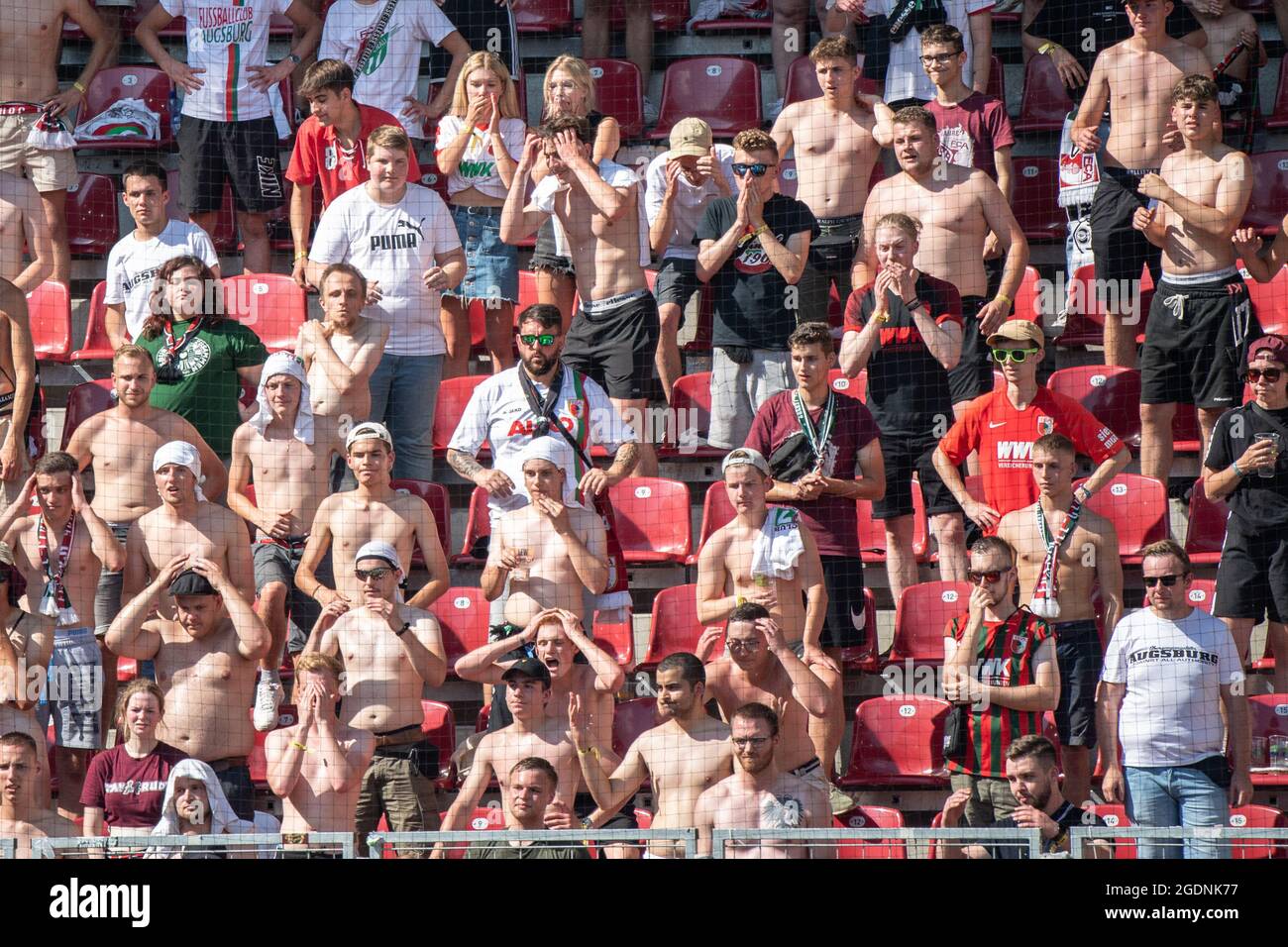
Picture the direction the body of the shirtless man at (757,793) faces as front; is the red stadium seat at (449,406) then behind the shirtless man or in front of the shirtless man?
behind

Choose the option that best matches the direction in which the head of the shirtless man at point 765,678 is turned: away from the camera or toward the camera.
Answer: toward the camera

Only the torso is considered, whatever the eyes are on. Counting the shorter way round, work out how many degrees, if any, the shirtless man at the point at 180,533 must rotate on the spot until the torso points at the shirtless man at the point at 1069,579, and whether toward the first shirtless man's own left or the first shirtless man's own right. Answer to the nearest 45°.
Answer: approximately 90° to the first shirtless man's own left

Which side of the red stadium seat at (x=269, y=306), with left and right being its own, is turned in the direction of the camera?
front

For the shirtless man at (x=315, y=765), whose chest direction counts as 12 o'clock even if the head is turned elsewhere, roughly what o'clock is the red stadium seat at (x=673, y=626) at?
The red stadium seat is roughly at 8 o'clock from the shirtless man.

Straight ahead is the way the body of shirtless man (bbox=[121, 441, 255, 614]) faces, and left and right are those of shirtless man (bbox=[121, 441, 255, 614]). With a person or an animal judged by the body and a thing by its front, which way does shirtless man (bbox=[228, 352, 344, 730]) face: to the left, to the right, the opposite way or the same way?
the same way

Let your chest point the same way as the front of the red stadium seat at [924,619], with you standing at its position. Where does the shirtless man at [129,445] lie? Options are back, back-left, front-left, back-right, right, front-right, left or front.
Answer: right

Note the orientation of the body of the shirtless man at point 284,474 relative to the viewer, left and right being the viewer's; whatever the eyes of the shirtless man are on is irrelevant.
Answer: facing the viewer

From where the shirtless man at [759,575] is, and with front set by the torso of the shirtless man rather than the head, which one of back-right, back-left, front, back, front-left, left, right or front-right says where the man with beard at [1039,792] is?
front-left

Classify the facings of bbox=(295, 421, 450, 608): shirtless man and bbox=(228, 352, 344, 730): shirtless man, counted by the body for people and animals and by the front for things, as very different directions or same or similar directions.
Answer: same or similar directions

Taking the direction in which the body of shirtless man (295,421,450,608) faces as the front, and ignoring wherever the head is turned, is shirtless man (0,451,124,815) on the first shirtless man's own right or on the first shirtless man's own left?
on the first shirtless man's own right

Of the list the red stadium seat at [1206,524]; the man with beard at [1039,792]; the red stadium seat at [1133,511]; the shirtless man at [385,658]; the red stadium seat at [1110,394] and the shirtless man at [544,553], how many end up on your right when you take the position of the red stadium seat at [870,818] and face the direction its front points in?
2

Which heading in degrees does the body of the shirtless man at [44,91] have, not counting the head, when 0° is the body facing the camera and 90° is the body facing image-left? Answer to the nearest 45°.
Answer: approximately 0°

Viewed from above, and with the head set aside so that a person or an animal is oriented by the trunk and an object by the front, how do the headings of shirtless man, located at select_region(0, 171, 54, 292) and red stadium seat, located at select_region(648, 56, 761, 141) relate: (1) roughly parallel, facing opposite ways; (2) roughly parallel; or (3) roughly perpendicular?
roughly parallel

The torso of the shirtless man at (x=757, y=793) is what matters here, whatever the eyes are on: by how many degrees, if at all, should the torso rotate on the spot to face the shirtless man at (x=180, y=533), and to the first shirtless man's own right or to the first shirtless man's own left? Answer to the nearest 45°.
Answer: approximately 135° to the first shirtless man's own right

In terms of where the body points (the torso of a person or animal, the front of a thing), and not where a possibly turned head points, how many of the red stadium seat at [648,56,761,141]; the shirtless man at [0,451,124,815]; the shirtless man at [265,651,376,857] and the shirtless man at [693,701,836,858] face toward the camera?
4

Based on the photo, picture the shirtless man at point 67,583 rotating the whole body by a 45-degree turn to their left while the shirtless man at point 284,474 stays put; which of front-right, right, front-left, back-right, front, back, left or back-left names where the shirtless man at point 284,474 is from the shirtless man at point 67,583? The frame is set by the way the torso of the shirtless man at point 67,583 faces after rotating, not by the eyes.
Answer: front-left

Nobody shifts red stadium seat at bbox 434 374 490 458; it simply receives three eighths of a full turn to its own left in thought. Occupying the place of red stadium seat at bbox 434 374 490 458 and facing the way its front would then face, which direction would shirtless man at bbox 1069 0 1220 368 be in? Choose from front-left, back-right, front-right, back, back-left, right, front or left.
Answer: front-right
